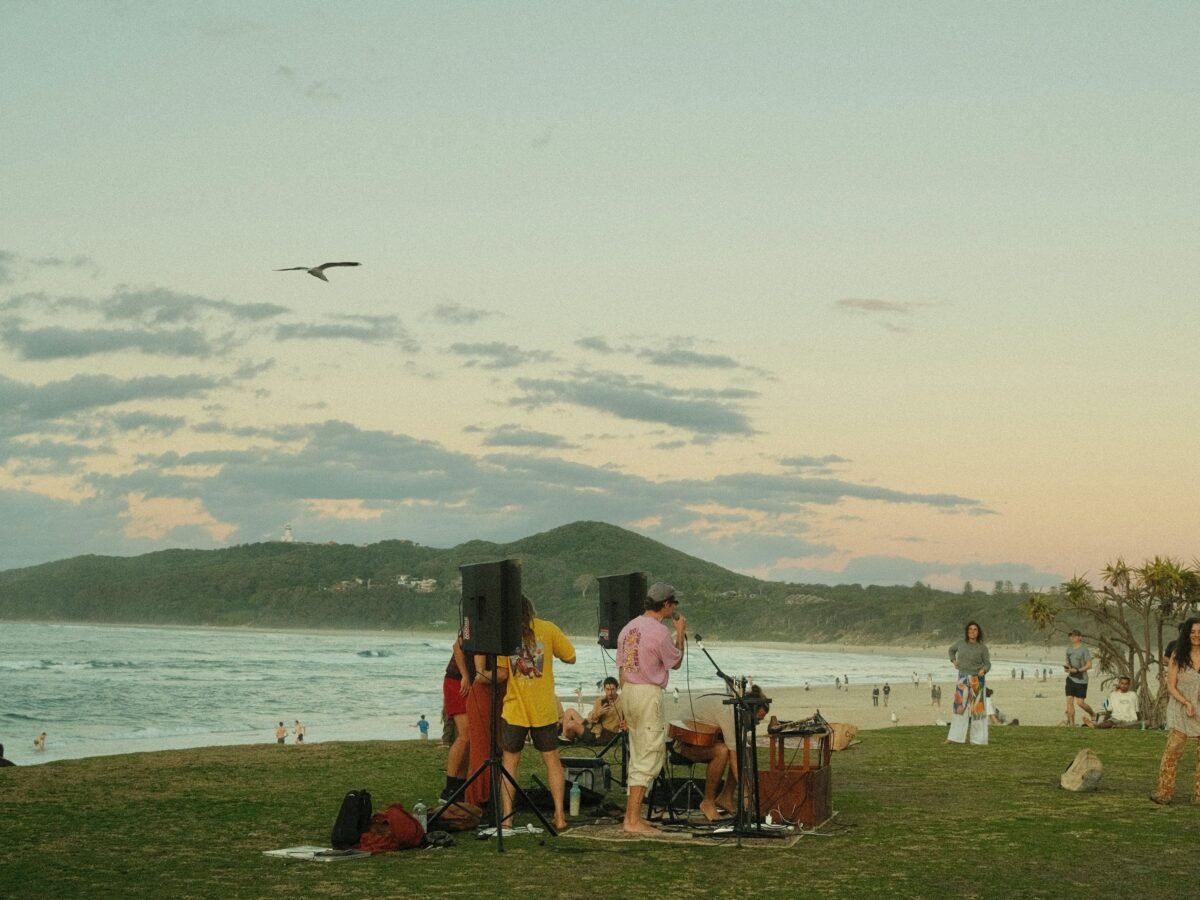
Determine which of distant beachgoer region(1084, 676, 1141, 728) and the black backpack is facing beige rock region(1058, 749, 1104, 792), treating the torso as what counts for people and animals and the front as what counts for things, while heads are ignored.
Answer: the distant beachgoer

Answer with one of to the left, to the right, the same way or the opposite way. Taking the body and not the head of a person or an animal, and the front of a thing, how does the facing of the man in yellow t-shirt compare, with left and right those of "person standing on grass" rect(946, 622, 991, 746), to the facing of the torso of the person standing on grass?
the opposite way

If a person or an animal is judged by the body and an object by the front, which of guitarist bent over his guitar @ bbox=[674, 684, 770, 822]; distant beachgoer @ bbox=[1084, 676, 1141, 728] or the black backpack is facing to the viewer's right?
the guitarist bent over his guitar

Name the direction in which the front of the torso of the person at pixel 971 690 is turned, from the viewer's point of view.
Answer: toward the camera

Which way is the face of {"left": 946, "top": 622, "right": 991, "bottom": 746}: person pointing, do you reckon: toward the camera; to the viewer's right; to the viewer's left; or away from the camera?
toward the camera

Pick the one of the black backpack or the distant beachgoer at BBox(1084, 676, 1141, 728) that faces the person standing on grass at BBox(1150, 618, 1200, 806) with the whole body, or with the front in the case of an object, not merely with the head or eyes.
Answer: the distant beachgoer
